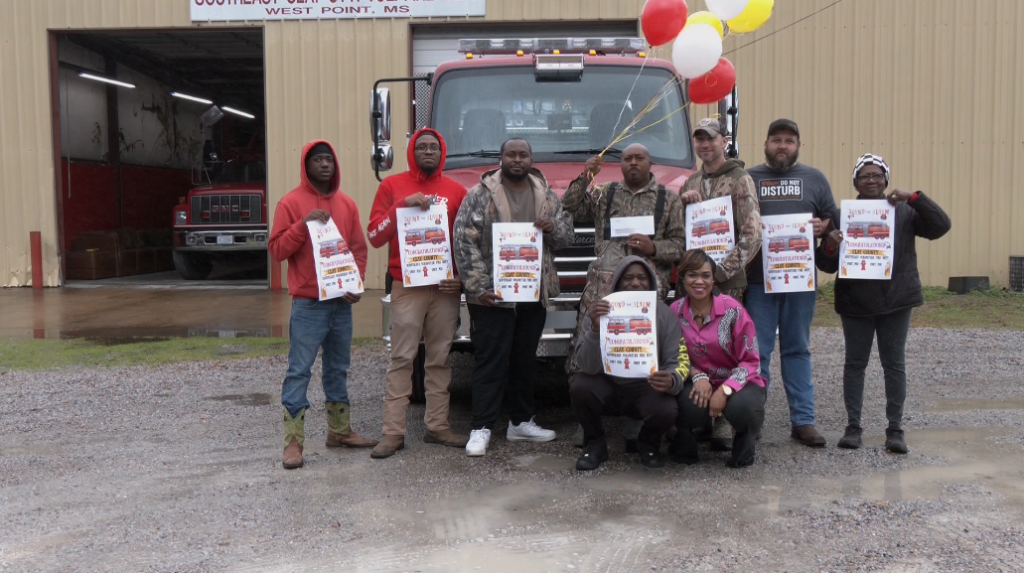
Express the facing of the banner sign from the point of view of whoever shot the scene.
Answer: facing the viewer

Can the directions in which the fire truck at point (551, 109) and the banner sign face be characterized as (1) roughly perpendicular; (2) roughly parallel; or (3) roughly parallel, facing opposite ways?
roughly parallel

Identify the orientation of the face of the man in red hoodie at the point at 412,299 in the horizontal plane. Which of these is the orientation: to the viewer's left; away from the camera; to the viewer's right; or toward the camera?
toward the camera

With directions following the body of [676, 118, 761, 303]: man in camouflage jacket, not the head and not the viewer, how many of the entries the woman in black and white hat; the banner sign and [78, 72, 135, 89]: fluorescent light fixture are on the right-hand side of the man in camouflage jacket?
2

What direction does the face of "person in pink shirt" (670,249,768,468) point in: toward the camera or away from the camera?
toward the camera

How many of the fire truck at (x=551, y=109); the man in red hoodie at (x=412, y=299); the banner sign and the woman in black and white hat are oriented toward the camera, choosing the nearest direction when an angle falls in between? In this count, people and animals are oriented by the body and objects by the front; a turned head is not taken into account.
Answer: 4

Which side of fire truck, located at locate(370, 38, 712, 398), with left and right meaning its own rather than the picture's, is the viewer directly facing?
front

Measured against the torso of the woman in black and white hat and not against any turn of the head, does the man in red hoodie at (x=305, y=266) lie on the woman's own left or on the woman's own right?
on the woman's own right

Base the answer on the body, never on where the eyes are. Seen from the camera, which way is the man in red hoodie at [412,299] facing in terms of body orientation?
toward the camera

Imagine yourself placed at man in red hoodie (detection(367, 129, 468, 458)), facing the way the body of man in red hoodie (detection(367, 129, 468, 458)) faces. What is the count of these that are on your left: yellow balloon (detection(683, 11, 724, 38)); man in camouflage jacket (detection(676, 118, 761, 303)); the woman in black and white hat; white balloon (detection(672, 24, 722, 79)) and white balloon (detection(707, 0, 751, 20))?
5

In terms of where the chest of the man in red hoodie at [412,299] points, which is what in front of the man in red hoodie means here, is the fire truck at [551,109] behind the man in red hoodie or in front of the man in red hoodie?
behind

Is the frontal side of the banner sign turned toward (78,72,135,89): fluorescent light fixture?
no

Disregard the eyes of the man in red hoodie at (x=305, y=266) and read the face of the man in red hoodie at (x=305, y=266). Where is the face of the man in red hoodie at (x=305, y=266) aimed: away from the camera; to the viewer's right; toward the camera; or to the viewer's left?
toward the camera

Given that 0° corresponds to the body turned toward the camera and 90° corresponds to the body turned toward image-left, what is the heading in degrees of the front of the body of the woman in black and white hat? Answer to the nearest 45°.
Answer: approximately 0°

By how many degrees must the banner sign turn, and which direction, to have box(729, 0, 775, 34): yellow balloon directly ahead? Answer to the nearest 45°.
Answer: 0° — it already faces it

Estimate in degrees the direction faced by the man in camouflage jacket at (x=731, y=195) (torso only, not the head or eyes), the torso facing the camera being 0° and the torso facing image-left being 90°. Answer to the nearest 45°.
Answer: approximately 45°

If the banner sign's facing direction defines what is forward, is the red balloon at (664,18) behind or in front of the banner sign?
in front

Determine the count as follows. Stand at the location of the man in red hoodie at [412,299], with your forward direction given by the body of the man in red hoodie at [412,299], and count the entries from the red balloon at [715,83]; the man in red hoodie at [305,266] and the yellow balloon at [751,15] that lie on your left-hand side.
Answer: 2
